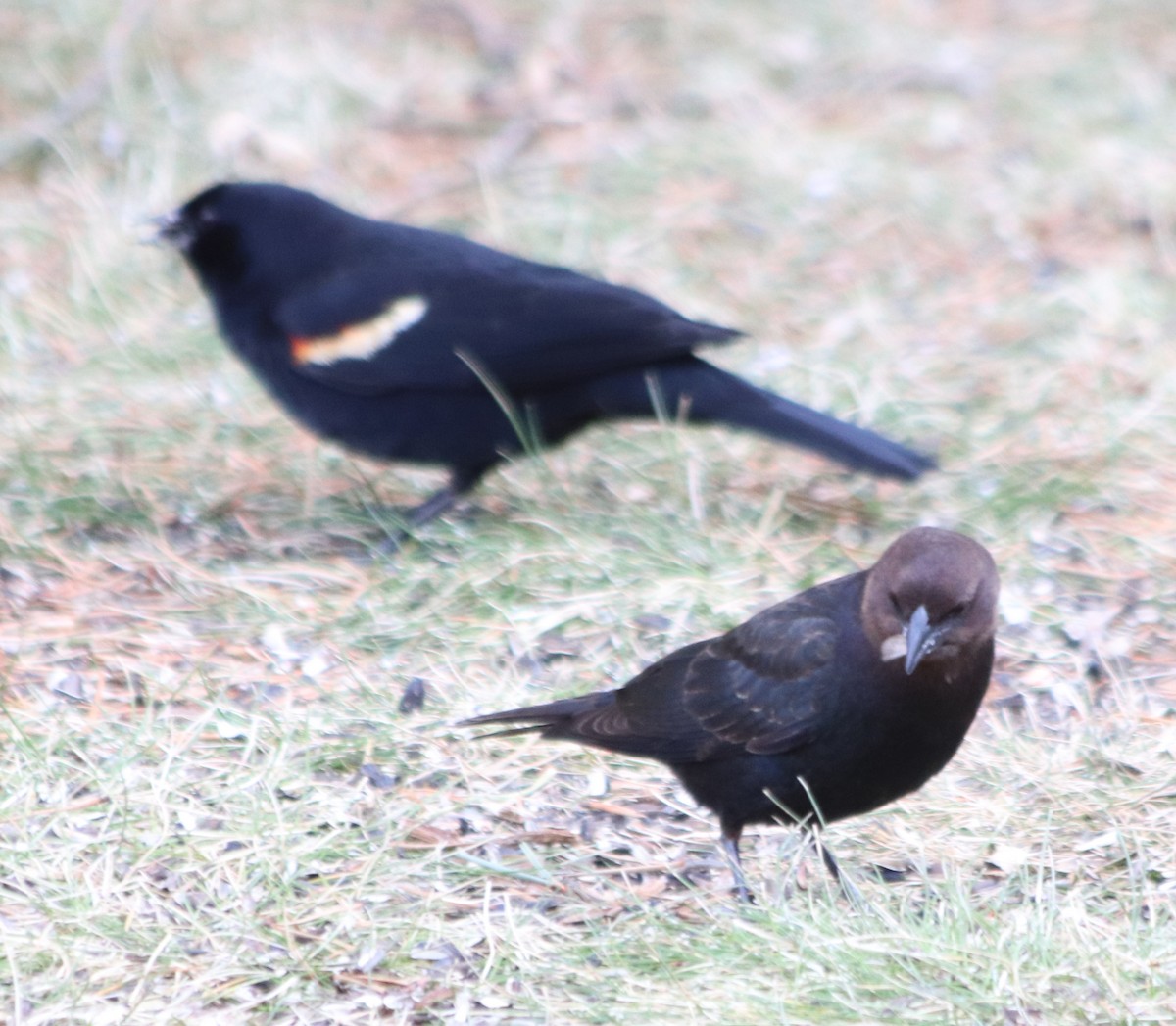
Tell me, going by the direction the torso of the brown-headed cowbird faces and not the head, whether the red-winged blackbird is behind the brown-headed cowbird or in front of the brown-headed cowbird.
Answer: behind

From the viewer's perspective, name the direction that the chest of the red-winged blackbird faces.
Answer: to the viewer's left

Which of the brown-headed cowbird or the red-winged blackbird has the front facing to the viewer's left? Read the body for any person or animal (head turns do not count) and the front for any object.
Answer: the red-winged blackbird

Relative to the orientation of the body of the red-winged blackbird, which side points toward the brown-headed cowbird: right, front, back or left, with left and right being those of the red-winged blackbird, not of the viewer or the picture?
left

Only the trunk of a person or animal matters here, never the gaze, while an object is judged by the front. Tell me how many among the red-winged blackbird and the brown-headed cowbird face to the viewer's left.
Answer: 1
